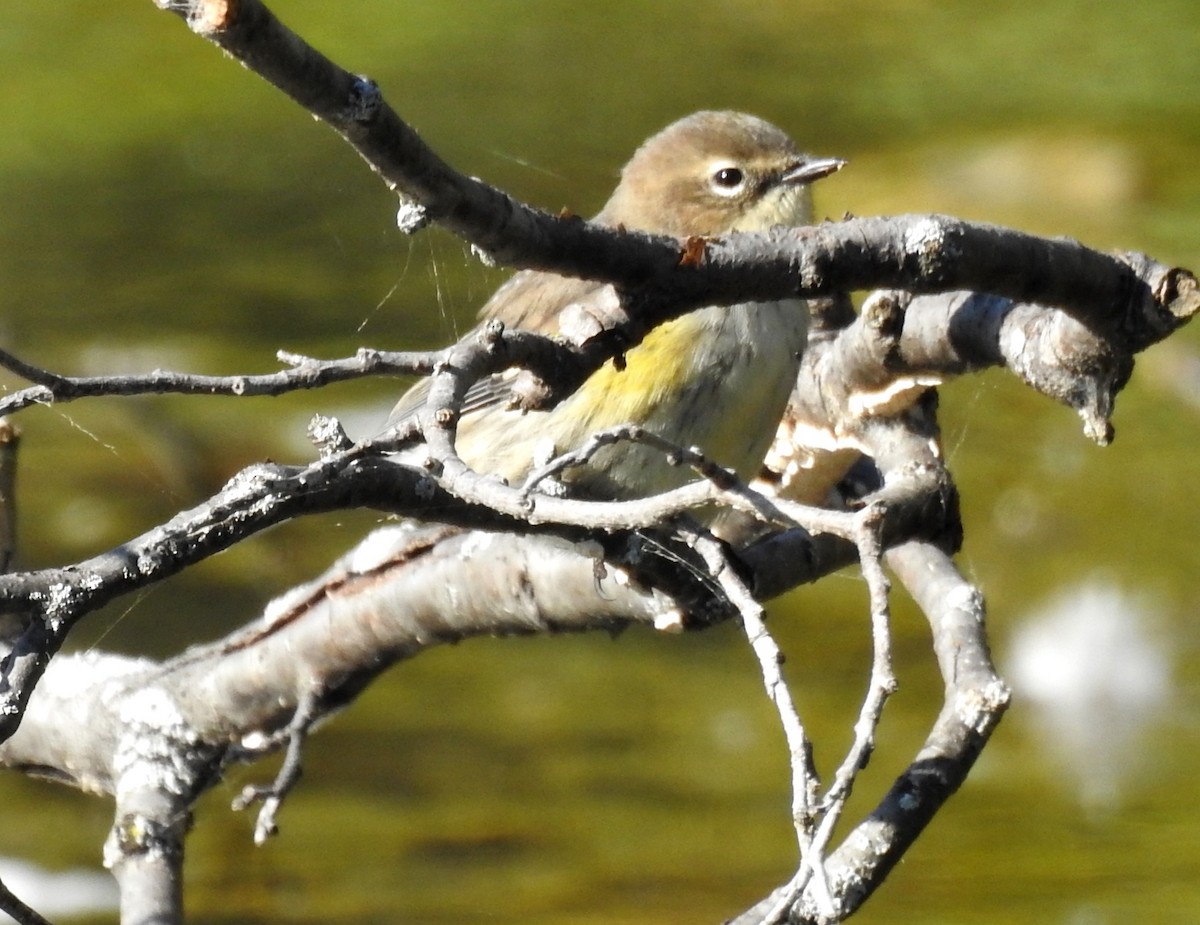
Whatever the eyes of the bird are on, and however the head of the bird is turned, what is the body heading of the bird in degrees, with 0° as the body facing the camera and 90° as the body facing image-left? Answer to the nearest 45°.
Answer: approximately 270°
